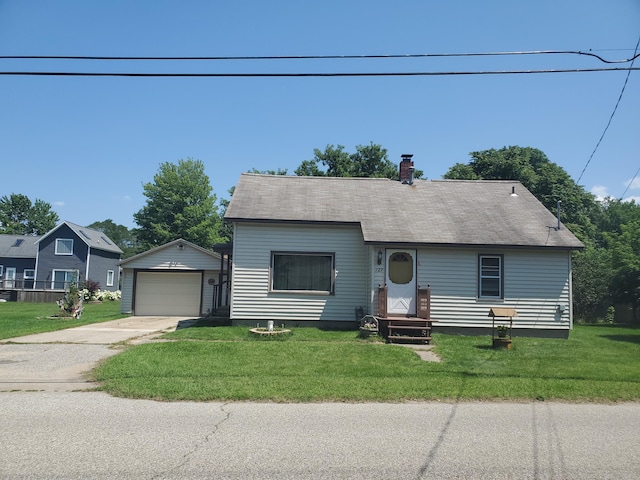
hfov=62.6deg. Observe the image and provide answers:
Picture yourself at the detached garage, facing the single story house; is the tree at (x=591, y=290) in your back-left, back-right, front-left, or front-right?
front-left

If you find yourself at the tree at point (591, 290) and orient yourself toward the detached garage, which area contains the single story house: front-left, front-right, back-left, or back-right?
front-left

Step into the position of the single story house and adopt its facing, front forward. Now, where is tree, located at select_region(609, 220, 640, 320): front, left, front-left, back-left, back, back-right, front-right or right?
back-left

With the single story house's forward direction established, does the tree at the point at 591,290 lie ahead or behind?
behind

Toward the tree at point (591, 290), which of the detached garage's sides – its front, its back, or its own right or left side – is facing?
left

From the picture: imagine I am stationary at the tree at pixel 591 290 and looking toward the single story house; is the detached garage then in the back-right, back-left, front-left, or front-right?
front-right

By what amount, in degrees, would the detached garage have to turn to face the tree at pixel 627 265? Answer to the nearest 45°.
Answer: approximately 90° to its left

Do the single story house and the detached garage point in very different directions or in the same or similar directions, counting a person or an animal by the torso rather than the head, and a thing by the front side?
same or similar directions

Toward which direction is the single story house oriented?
toward the camera

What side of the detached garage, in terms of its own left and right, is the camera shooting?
front

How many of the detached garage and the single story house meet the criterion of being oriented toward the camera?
2

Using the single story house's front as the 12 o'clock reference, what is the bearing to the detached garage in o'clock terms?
The detached garage is roughly at 4 o'clock from the single story house.

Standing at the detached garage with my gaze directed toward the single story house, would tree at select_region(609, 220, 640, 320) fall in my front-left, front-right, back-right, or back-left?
front-left
